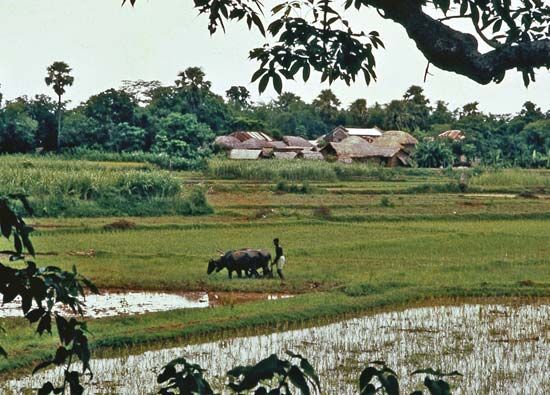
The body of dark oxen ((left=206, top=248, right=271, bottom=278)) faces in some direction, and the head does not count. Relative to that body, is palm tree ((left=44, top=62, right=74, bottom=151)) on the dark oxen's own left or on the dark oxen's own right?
on the dark oxen's own right

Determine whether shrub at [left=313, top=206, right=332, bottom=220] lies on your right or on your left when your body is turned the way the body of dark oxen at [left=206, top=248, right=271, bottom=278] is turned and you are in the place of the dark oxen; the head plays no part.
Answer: on your right

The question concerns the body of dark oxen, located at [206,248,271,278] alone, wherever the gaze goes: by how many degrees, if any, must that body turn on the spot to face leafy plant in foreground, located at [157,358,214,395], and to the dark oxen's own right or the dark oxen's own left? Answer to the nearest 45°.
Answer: approximately 90° to the dark oxen's own left

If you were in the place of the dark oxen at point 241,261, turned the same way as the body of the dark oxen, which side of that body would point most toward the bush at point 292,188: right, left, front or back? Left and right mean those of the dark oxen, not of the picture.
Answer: right

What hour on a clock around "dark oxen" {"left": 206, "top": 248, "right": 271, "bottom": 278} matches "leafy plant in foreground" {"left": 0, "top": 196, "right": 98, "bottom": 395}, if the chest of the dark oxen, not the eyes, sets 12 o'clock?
The leafy plant in foreground is roughly at 9 o'clock from the dark oxen.

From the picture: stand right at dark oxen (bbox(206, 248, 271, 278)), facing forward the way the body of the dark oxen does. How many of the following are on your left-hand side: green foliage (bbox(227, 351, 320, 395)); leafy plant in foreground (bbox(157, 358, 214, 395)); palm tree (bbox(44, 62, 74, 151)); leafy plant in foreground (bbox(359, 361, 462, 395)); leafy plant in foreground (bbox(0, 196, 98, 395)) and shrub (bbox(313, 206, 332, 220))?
4

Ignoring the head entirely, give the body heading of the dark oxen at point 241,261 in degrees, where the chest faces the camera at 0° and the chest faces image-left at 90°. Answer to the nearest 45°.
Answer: approximately 90°

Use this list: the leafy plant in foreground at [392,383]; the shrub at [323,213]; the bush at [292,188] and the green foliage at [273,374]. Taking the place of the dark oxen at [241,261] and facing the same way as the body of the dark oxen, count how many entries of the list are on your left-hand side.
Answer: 2

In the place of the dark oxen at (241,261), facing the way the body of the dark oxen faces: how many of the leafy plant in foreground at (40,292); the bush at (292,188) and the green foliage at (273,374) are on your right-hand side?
1

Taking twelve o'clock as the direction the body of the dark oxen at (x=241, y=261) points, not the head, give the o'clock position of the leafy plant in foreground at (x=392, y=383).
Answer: The leafy plant in foreground is roughly at 9 o'clock from the dark oxen.
